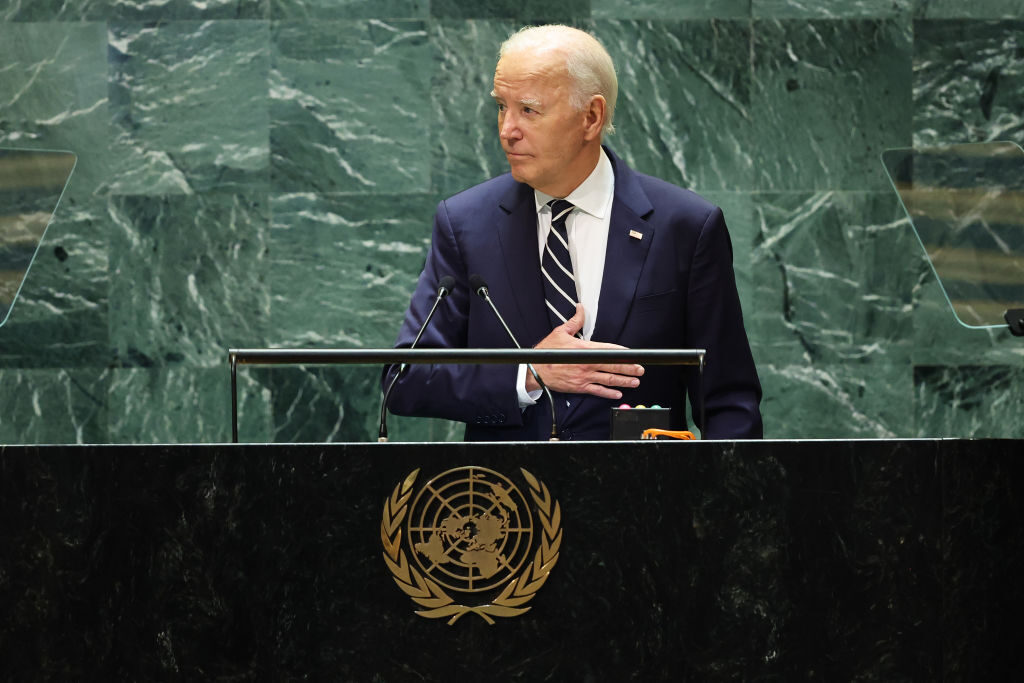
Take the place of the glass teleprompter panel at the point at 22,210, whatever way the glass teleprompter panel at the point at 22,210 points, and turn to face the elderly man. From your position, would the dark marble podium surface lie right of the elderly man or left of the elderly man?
right

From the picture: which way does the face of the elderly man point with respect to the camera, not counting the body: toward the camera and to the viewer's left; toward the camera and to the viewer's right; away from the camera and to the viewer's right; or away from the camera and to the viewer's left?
toward the camera and to the viewer's left

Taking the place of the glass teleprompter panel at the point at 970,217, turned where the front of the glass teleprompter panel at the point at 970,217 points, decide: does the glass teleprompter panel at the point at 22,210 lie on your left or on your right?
on your left

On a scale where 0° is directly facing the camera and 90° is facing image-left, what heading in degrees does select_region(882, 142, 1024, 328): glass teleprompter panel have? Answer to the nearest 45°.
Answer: approximately 135°

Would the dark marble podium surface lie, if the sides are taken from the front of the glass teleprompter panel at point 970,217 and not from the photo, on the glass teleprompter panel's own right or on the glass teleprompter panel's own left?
on the glass teleprompter panel's own left
